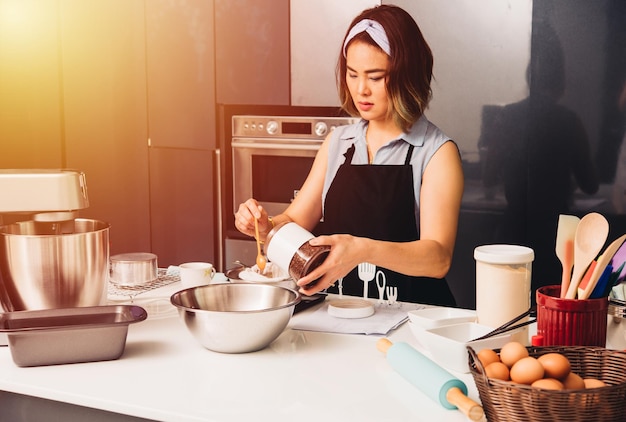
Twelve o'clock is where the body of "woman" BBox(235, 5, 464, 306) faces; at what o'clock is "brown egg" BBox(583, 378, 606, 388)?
The brown egg is roughly at 10 o'clock from the woman.

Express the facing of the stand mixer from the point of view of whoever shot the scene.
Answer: facing to the right of the viewer

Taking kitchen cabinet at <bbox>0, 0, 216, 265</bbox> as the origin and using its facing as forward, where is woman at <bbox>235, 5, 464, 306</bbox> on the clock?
The woman is roughly at 11 o'clock from the kitchen cabinet.

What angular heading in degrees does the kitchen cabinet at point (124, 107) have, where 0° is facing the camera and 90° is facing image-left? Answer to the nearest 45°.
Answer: approximately 0°

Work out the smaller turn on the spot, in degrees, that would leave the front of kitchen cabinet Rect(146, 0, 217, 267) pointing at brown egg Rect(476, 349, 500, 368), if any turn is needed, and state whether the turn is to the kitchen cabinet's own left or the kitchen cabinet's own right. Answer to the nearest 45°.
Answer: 0° — it already faces it

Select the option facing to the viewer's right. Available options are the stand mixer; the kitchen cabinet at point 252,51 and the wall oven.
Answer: the stand mixer

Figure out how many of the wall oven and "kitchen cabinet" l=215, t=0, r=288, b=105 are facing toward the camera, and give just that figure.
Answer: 2
